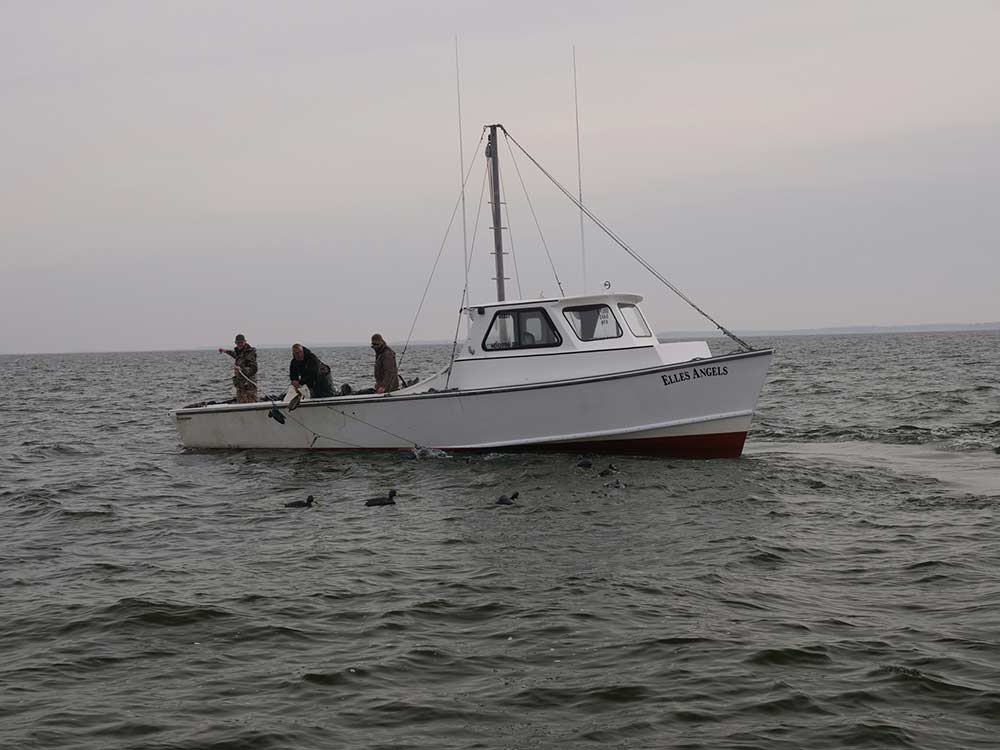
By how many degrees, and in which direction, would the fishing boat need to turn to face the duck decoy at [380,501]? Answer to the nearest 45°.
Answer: approximately 135° to its right

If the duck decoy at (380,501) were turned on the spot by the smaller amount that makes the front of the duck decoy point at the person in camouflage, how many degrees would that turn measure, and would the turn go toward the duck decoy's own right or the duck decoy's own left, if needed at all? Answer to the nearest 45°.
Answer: approximately 90° to the duck decoy's own left

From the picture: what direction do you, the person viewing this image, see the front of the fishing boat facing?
facing to the right of the viewer

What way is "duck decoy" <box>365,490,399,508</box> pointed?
to the viewer's right
